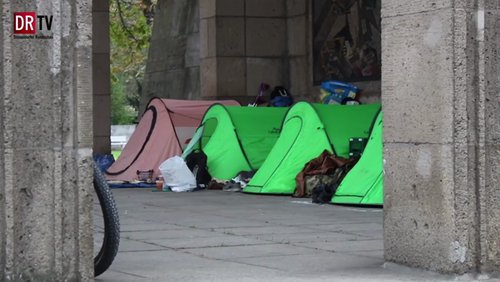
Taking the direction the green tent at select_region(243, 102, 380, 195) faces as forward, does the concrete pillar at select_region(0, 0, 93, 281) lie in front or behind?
in front

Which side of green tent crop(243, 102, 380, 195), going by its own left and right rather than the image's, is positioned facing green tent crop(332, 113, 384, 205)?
left

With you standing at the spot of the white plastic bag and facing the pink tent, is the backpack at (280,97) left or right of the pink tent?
right

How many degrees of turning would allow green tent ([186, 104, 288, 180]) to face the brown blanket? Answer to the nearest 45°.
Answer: approximately 90° to its left

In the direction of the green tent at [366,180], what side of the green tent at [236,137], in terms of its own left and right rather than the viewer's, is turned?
left

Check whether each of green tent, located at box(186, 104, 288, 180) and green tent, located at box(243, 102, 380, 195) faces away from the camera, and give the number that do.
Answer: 0

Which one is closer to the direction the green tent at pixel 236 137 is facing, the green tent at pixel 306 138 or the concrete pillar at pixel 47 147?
the concrete pillar

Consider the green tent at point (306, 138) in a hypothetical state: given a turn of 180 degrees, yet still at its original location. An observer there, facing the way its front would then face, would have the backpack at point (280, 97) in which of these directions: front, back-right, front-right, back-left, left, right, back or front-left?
front-left

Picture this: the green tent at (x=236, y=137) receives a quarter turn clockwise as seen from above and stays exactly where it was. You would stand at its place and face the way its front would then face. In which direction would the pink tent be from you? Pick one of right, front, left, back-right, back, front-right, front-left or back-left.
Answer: front

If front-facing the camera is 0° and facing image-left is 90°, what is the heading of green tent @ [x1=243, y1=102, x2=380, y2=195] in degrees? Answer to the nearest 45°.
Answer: approximately 45°

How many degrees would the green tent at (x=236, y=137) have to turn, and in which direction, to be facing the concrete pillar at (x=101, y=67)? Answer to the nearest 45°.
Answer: approximately 90° to its right

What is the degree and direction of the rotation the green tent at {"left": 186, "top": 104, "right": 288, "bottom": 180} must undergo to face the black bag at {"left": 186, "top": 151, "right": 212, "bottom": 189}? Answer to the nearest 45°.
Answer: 0° — it already faces it

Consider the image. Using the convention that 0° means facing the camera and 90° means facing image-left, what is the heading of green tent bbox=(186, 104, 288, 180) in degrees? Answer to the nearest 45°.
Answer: approximately 45°

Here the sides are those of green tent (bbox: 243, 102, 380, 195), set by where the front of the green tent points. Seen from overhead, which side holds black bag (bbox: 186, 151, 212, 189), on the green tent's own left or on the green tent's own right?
on the green tent's own right
